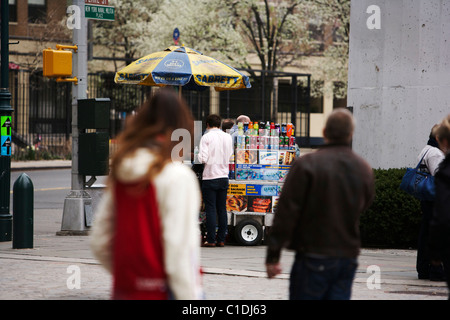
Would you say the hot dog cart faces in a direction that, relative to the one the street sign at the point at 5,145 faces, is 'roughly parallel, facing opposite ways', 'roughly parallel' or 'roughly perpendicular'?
roughly parallel

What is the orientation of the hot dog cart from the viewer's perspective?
toward the camera

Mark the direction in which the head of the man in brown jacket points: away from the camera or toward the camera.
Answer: away from the camera

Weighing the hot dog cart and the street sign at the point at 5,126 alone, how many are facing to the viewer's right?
0

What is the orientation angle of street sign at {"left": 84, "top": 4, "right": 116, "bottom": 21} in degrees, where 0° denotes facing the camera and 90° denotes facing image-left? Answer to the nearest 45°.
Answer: approximately 0°

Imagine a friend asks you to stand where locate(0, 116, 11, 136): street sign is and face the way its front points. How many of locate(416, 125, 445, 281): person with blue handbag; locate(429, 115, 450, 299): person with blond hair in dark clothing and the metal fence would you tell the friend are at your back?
1

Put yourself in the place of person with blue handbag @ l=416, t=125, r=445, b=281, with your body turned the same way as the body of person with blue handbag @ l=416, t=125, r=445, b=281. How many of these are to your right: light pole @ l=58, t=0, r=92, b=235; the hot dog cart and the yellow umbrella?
0

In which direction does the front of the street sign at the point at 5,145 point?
toward the camera

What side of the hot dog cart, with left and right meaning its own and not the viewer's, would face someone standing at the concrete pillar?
left

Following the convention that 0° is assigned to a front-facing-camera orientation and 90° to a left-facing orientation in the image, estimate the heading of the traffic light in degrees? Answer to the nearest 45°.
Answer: approximately 135°
